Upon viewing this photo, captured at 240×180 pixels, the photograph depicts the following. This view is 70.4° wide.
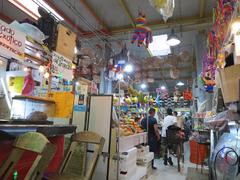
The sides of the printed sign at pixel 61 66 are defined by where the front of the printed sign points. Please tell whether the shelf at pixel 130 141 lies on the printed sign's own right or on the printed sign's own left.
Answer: on the printed sign's own left

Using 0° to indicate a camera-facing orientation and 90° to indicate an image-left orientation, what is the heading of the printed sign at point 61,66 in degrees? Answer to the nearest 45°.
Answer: approximately 315°

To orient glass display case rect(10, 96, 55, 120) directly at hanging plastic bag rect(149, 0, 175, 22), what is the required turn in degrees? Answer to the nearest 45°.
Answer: approximately 90° to its left

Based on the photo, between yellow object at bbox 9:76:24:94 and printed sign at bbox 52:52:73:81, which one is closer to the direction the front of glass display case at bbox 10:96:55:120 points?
the printed sign

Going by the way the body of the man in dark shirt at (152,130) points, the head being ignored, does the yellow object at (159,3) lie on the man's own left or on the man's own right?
on the man's own right
